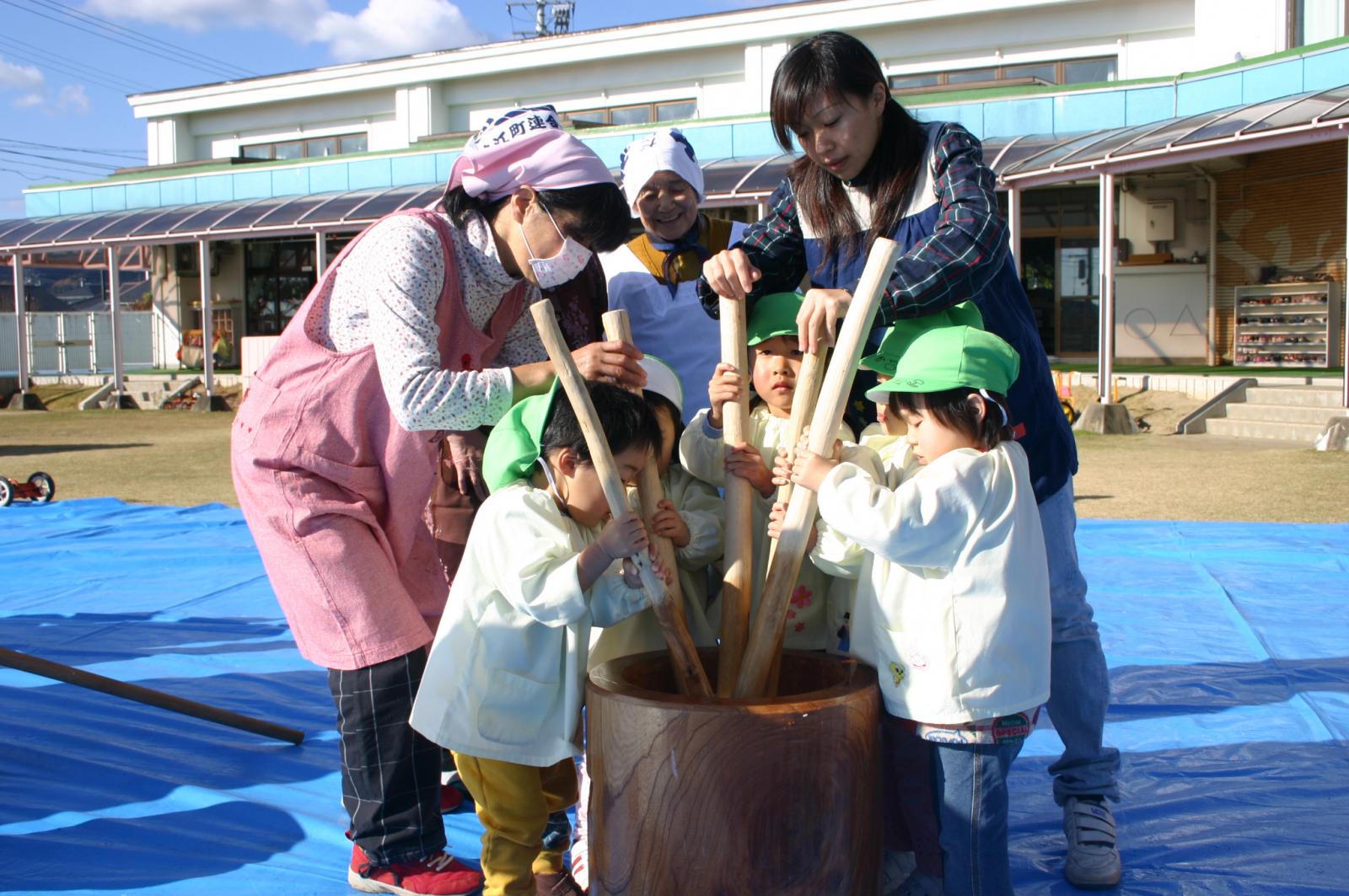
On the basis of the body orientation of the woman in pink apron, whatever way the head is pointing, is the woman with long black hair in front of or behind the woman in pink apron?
in front

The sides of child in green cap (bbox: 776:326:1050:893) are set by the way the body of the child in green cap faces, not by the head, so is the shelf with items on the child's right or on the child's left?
on the child's right

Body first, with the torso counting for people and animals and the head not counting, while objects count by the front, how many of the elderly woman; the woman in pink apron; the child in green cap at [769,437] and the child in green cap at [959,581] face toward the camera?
2

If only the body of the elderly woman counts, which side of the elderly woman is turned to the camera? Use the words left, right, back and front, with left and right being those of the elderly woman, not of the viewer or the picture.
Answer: front

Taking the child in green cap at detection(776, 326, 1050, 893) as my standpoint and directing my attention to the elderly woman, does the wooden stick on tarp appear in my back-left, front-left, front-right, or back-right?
front-left

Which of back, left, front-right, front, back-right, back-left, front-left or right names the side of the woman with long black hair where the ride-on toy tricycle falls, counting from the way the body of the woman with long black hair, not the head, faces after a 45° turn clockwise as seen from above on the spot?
front-right

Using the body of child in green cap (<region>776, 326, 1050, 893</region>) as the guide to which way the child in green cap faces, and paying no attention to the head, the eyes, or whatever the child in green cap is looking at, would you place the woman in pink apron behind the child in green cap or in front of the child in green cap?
in front

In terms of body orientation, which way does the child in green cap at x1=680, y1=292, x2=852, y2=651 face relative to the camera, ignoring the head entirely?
toward the camera

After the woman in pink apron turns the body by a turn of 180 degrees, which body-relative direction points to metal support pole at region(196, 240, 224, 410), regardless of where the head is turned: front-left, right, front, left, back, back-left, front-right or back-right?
right

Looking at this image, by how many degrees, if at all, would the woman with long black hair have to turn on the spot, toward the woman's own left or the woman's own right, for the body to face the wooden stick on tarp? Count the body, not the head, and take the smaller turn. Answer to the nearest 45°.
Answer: approximately 45° to the woman's own right

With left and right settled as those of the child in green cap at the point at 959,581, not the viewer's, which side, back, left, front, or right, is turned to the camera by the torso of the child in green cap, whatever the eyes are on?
left

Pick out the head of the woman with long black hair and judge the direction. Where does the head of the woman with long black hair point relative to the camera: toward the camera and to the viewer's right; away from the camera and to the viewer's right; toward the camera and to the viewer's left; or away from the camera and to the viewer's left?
toward the camera and to the viewer's left

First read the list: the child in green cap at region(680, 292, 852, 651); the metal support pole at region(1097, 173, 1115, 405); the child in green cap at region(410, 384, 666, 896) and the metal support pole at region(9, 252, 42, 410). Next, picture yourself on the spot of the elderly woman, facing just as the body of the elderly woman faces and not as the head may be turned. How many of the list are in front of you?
2

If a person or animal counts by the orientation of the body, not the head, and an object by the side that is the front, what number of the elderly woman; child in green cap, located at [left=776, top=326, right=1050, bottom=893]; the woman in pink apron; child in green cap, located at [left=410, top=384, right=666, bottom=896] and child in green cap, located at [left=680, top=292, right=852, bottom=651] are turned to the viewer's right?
2

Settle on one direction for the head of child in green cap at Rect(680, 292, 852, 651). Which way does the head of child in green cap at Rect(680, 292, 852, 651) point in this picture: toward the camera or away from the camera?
toward the camera

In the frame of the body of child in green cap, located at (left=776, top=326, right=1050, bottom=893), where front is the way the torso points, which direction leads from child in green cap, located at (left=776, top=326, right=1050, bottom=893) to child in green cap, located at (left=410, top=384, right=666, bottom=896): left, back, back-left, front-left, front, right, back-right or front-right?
front

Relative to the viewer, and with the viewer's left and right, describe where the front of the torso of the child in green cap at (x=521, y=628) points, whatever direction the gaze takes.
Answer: facing to the right of the viewer

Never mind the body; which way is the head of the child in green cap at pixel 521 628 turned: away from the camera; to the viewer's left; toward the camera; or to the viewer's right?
to the viewer's right

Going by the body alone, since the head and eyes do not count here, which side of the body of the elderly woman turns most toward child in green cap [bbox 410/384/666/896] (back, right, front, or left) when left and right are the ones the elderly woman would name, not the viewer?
front
